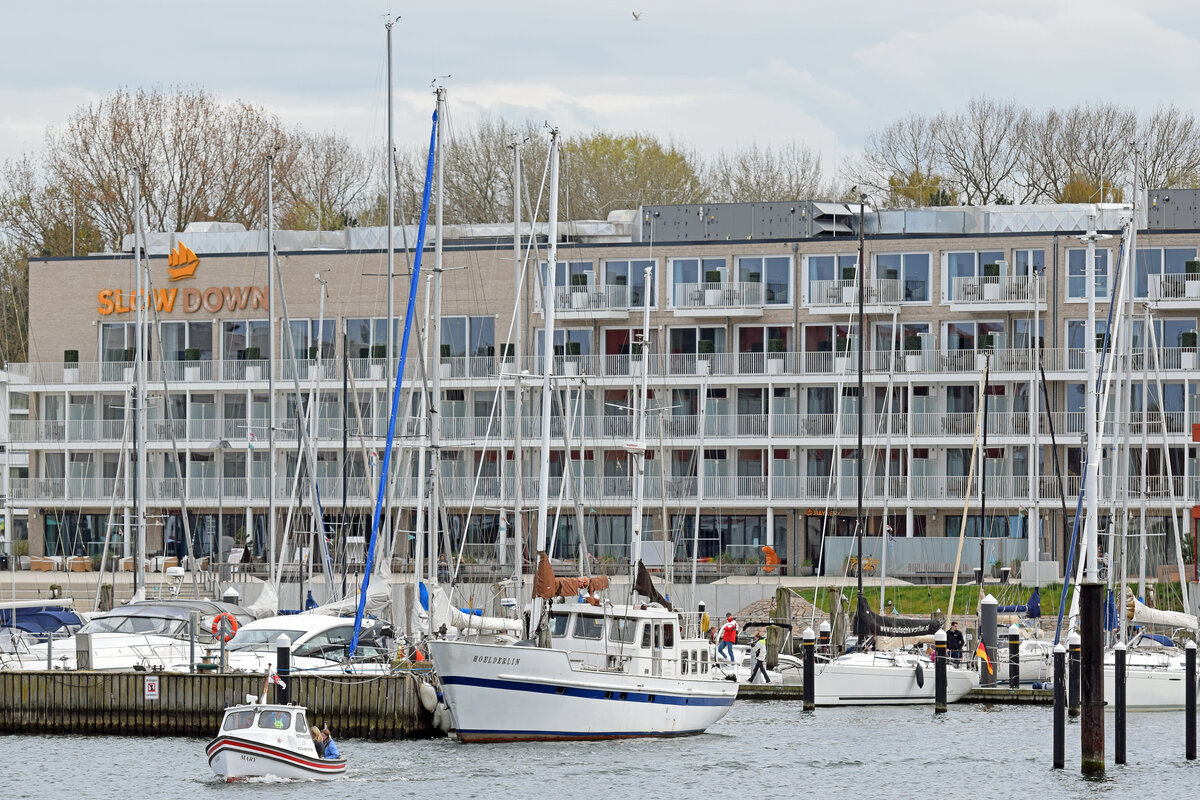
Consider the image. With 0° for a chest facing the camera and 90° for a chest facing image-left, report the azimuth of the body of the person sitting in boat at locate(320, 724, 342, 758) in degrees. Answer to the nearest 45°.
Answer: approximately 90°

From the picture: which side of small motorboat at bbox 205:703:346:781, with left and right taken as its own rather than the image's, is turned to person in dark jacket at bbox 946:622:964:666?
back

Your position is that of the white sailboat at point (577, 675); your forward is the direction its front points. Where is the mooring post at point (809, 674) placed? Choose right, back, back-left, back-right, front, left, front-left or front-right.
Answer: back

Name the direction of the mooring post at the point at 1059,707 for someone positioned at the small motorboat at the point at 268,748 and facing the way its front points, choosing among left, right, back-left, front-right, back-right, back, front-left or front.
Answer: back-left

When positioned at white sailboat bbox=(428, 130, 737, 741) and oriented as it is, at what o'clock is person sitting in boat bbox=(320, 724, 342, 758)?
The person sitting in boat is roughly at 12 o'clock from the white sailboat.

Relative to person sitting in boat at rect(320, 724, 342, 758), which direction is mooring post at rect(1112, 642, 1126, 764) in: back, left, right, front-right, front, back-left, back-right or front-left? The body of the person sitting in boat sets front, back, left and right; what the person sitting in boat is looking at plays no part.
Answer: back

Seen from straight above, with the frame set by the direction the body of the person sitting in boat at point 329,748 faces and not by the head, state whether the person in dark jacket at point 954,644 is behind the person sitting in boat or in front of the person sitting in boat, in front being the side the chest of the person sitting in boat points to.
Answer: behind

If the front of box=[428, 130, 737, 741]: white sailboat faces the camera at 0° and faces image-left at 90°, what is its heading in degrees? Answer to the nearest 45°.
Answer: approximately 45°
